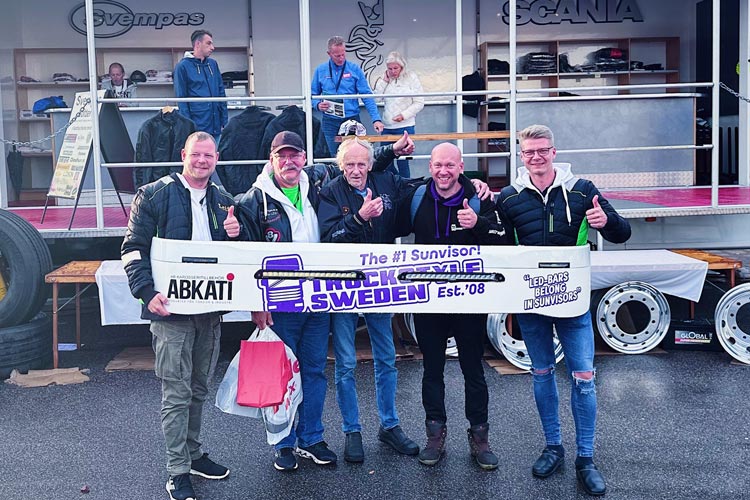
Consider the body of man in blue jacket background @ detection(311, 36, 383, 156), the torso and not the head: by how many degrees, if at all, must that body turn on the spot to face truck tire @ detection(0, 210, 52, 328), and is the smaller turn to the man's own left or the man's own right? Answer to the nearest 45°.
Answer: approximately 45° to the man's own right

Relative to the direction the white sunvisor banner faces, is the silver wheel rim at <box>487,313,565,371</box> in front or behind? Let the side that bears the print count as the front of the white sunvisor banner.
behind

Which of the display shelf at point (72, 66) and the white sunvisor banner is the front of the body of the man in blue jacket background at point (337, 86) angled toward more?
the white sunvisor banner

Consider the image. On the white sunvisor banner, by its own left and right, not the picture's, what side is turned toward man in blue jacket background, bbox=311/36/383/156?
back

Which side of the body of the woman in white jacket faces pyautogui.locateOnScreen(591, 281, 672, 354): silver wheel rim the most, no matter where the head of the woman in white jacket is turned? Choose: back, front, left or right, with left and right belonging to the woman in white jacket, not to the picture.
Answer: left

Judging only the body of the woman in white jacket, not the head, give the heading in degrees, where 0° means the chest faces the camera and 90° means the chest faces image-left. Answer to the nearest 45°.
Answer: approximately 45°
